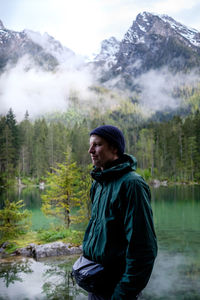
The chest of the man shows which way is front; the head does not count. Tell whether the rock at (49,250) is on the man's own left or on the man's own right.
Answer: on the man's own right

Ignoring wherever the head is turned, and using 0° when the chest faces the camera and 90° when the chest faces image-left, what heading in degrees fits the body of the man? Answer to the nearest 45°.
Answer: approximately 45°
